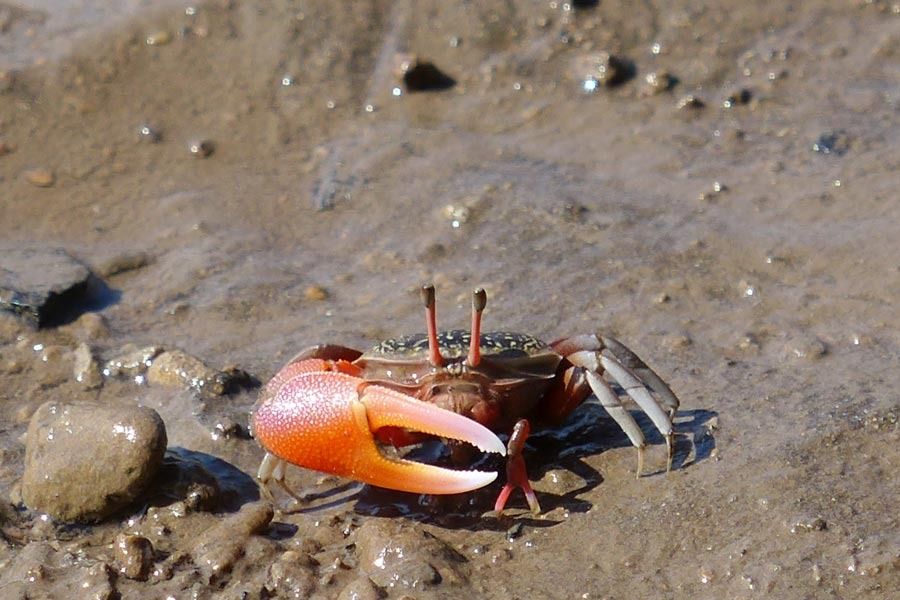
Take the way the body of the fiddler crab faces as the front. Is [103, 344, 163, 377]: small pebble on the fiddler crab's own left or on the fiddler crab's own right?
on the fiddler crab's own right

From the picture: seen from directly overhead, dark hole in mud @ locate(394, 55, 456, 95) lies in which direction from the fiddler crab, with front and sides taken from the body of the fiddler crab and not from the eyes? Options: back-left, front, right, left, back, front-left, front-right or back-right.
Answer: back

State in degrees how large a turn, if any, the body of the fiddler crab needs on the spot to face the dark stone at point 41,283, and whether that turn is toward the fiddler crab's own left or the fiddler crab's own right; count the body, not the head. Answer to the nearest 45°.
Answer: approximately 135° to the fiddler crab's own right

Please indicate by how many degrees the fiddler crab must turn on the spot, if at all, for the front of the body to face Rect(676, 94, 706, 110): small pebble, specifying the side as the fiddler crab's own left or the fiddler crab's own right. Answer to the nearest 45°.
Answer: approximately 180°

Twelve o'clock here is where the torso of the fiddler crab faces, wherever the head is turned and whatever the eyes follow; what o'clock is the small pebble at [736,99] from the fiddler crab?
The small pebble is roughly at 7 o'clock from the fiddler crab.

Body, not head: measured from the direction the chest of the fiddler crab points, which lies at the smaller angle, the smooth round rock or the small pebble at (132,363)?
the smooth round rock

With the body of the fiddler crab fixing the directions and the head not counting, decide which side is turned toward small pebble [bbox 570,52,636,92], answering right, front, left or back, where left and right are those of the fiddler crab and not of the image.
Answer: back

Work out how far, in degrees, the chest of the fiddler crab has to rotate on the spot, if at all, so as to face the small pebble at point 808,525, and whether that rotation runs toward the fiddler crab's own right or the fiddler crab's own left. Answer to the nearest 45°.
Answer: approximately 90° to the fiddler crab's own left

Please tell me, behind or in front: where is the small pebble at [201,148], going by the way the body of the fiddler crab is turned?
behind

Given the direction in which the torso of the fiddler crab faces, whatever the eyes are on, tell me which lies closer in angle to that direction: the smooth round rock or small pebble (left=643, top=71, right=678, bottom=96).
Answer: the smooth round rock

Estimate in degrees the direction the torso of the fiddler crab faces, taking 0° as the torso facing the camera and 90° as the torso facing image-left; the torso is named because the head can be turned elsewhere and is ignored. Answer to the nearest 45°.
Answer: approximately 0°

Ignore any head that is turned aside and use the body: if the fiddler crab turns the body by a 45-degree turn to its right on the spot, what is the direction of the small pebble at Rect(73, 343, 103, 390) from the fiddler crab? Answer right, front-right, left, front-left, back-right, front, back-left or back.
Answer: right

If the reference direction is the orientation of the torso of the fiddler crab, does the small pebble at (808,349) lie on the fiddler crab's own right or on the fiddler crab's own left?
on the fiddler crab's own left

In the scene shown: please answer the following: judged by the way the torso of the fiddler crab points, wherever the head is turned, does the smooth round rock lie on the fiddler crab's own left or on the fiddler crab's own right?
on the fiddler crab's own right
